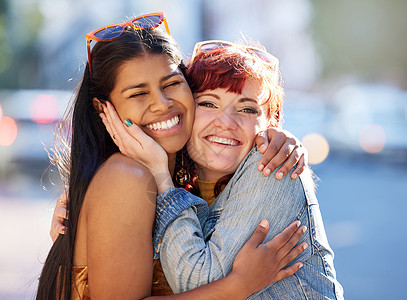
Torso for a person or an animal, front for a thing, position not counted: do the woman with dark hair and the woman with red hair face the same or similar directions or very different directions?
very different directions

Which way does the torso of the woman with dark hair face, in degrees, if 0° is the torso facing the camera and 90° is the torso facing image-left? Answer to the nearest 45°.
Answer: approximately 270°
